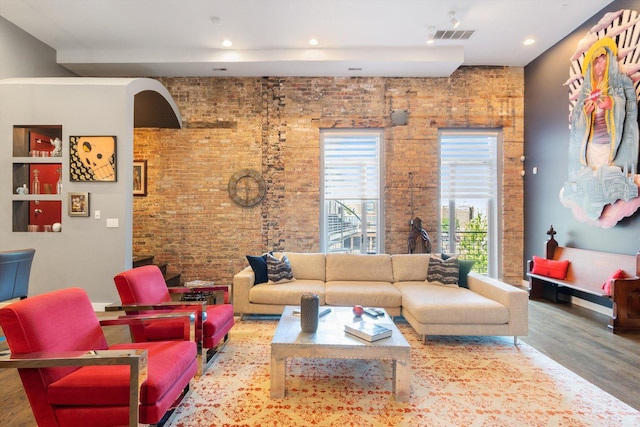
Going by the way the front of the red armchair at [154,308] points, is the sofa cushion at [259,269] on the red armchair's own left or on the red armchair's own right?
on the red armchair's own left

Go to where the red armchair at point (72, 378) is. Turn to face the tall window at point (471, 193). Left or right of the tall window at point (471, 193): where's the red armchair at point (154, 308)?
left

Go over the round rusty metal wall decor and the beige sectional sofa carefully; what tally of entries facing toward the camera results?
2

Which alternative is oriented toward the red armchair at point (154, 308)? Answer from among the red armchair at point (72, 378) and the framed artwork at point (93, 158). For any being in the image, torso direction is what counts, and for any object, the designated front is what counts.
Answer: the framed artwork

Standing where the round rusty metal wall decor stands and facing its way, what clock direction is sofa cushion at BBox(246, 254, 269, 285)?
The sofa cushion is roughly at 12 o'clock from the round rusty metal wall decor.

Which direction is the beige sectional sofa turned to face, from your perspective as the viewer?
facing the viewer

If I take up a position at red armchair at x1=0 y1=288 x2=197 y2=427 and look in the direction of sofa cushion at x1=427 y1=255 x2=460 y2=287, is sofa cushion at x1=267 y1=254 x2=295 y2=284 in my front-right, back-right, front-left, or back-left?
front-left

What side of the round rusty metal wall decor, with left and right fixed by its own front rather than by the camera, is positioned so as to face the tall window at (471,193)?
left

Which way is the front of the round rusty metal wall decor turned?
toward the camera

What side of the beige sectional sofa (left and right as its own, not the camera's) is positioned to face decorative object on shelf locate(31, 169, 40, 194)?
right

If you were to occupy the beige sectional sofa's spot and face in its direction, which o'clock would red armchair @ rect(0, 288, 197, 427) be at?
The red armchair is roughly at 1 o'clock from the beige sectional sofa.

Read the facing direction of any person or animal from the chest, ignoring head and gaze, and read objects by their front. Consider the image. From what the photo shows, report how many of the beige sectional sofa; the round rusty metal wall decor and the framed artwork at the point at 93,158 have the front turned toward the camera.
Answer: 3
